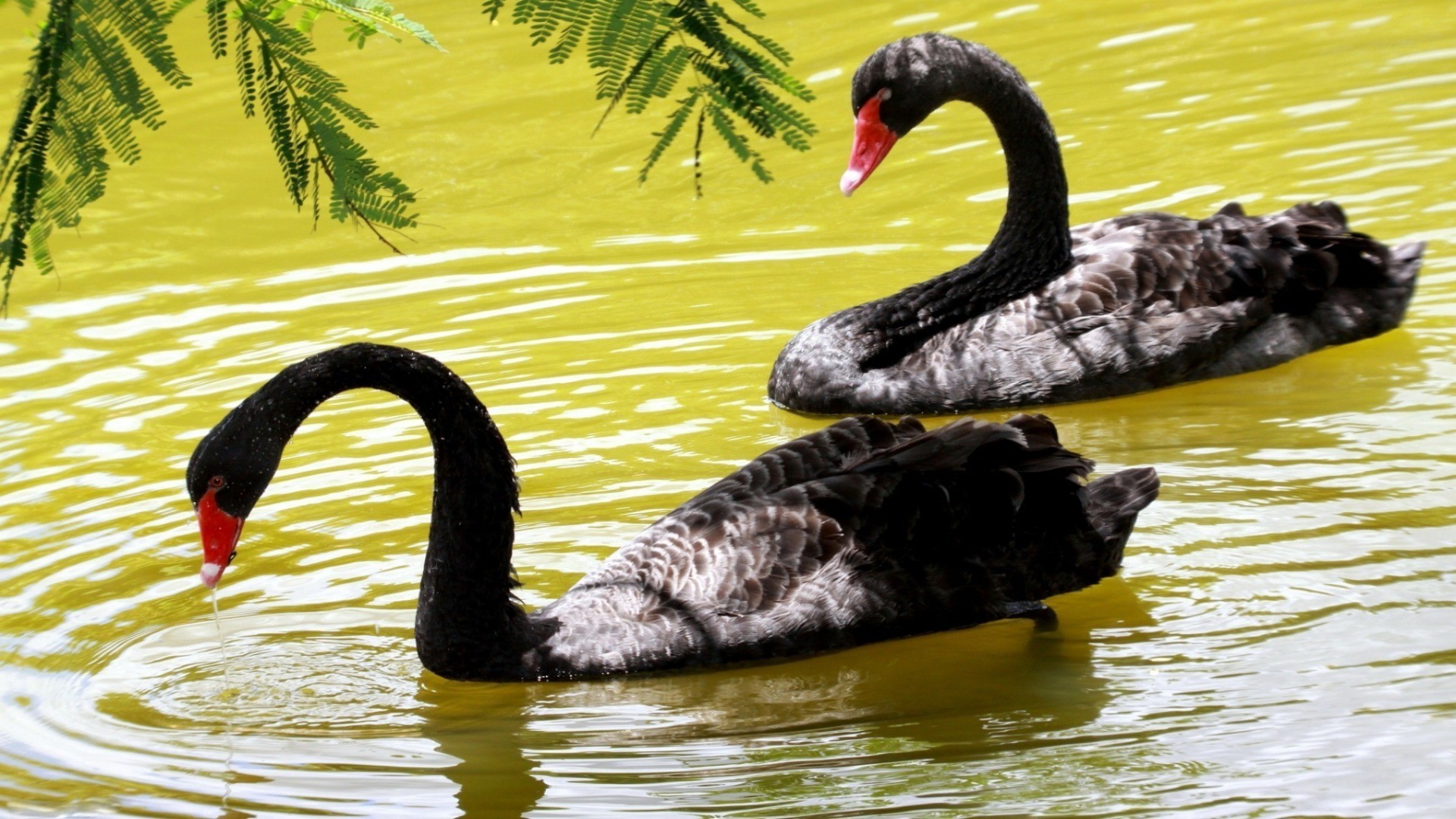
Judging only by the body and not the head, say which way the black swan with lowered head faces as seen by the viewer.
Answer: to the viewer's left

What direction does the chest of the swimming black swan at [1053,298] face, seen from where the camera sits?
to the viewer's left

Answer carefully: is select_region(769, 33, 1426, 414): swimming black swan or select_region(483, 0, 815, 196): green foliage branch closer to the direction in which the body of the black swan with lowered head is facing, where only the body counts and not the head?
the green foliage branch

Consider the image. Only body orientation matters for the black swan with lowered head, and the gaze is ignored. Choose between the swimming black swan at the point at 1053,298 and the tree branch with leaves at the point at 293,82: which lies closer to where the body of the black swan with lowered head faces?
the tree branch with leaves

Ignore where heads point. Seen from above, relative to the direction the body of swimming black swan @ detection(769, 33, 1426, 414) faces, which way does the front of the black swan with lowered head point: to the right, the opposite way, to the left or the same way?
the same way

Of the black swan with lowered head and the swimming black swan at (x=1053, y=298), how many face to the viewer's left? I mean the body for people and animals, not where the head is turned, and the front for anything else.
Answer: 2

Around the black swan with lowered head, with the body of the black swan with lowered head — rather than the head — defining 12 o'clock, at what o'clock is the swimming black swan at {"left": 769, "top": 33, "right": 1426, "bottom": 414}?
The swimming black swan is roughly at 4 o'clock from the black swan with lowered head.
